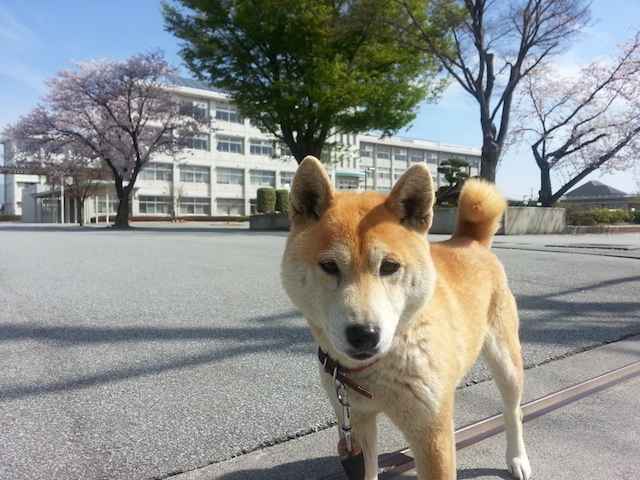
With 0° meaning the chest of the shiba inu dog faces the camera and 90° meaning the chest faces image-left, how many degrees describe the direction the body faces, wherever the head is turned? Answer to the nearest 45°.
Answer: approximately 45°

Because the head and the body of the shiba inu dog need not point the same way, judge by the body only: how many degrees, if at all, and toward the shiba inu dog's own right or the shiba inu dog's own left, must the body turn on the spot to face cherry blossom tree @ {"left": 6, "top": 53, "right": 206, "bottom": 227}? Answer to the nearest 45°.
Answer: approximately 90° to the shiba inu dog's own right

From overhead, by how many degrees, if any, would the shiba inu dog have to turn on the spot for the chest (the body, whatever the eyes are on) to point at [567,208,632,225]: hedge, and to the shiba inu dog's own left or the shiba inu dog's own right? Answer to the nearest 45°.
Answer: approximately 135° to the shiba inu dog's own right

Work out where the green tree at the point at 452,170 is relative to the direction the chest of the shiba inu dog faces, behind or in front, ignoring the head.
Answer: behind

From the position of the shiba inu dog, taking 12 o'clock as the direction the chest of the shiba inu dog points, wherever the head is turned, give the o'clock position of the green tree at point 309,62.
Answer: The green tree is roughly at 4 o'clock from the shiba inu dog.

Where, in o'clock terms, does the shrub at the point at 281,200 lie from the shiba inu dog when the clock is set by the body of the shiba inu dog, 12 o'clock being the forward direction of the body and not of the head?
The shrub is roughly at 4 o'clock from the shiba inu dog.

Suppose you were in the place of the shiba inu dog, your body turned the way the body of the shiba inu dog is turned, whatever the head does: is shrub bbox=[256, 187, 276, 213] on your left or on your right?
on your right
